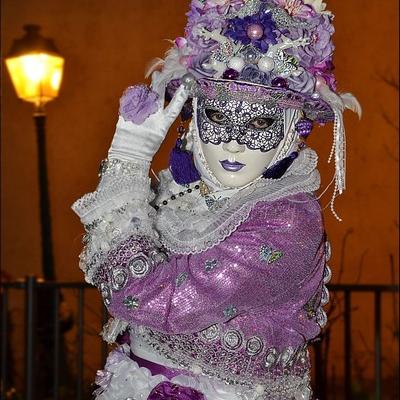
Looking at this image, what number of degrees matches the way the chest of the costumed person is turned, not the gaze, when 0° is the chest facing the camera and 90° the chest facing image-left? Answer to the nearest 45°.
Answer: approximately 45°

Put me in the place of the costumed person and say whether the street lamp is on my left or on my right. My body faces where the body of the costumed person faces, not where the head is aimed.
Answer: on my right
